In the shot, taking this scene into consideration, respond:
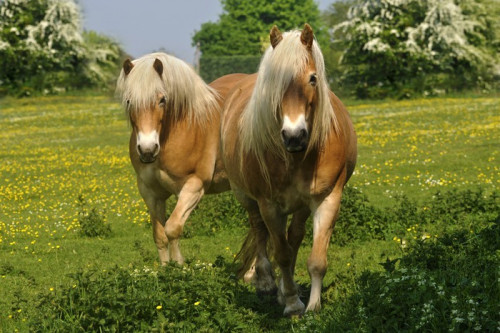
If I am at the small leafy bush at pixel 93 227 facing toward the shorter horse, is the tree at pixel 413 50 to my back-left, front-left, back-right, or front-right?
back-left

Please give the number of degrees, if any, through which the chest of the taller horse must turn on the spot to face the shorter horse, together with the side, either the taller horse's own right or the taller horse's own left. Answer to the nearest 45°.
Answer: approximately 135° to the taller horse's own right

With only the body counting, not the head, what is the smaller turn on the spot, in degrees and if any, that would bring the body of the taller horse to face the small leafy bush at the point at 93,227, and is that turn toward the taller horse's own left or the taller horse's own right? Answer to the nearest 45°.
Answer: approximately 135° to the taller horse's own right

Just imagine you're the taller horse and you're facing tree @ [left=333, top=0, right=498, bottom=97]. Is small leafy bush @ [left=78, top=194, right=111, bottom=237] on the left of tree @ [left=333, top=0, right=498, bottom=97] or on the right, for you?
left

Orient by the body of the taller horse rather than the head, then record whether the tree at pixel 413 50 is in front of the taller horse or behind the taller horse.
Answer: behind

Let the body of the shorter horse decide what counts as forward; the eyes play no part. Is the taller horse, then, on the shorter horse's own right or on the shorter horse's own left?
on the shorter horse's own left

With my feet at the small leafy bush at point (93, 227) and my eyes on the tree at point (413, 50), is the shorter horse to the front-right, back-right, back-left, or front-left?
back-right

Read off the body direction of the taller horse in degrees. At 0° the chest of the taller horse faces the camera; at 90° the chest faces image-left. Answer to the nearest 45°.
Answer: approximately 0°

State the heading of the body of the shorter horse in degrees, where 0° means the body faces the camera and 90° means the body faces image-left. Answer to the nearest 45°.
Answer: approximately 45°
